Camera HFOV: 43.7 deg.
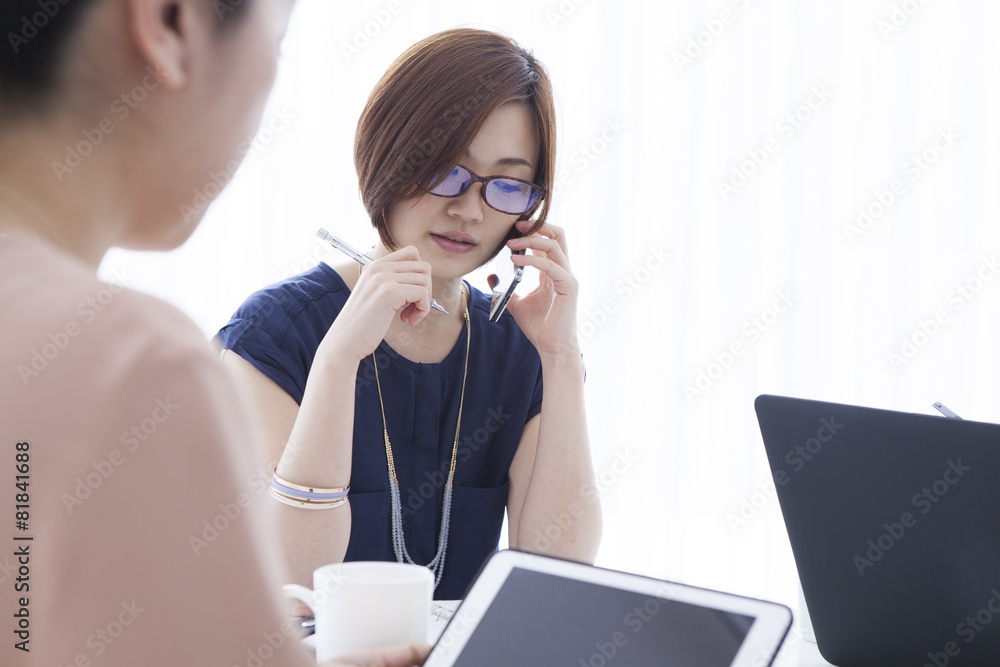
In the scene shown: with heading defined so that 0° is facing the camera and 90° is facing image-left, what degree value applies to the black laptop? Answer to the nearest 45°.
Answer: approximately 225°

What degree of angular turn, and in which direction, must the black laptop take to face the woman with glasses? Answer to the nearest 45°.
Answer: approximately 90° to its left
